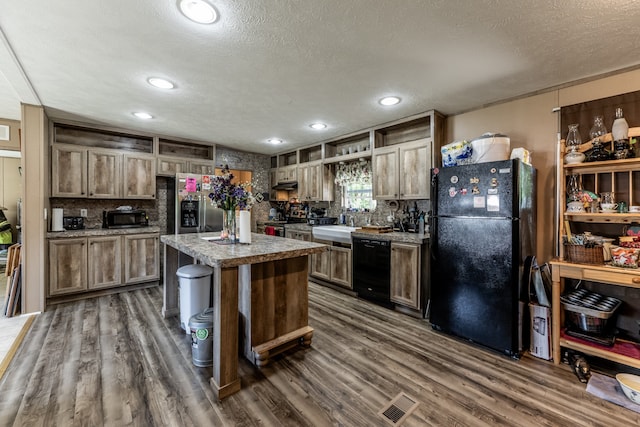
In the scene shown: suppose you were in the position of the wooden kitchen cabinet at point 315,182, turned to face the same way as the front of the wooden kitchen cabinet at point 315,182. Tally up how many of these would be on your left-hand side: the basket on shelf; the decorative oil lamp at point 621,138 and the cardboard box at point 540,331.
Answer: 3

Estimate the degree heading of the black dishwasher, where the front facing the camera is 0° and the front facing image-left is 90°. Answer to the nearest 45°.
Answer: approximately 45°

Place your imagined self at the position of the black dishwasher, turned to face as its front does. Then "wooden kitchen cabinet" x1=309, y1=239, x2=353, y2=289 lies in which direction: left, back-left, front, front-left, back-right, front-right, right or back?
right

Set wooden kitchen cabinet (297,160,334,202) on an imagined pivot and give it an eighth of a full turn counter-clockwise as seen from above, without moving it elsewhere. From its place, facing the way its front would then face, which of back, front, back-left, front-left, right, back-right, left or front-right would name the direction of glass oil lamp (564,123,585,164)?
front-left

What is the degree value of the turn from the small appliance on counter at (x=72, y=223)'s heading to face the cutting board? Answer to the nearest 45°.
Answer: approximately 45° to its left

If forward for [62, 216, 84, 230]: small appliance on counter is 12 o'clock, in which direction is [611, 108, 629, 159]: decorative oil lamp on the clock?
The decorative oil lamp is roughly at 11 o'clock from the small appliance on counter.

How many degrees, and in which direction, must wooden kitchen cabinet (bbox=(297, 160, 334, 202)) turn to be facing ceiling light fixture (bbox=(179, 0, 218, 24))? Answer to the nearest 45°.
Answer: approximately 45° to its left

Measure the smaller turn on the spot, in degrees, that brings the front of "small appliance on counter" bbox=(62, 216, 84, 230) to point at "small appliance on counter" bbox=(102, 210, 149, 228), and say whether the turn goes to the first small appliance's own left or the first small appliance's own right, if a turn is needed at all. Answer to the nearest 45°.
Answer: approximately 90° to the first small appliance's own left

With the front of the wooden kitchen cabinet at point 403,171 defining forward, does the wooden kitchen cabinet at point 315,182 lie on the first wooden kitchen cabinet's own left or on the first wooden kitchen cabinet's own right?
on the first wooden kitchen cabinet's own right

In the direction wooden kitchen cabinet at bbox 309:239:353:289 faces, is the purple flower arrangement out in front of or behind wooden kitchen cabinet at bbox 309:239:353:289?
in front

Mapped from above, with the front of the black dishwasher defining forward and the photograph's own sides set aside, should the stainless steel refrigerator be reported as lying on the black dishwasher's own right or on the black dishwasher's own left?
on the black dishwasher's own right

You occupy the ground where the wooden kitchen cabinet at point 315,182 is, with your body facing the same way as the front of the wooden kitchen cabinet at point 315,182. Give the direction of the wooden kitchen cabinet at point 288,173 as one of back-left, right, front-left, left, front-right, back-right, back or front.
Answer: right

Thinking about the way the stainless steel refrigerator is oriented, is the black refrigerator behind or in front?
in front

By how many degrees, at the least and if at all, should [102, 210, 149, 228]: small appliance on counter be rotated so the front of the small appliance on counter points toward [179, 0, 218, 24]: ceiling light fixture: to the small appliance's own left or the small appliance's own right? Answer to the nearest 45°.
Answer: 0° — it already faces it

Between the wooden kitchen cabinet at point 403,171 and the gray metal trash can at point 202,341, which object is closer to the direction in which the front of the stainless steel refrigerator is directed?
the gray metal trash can
